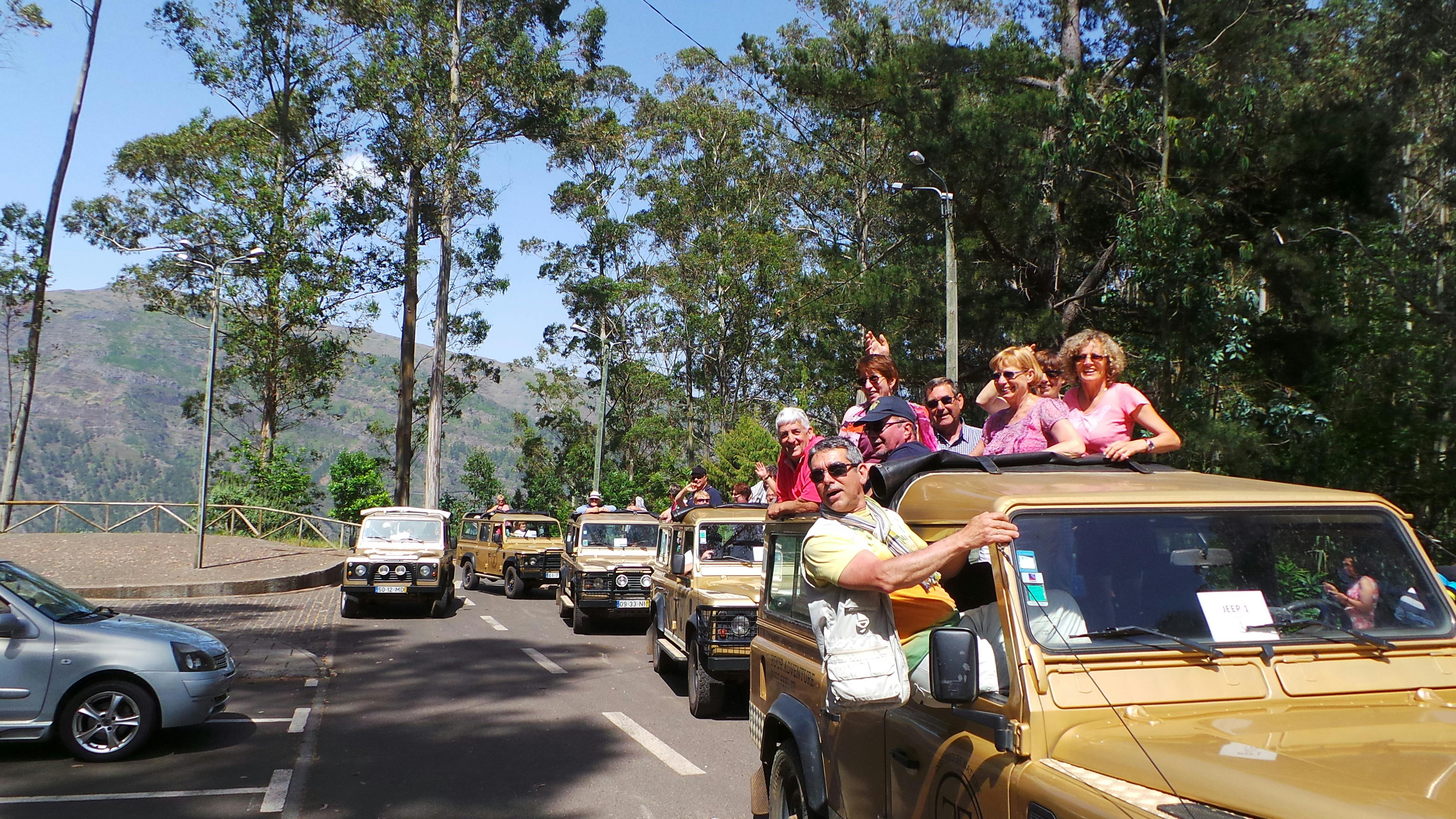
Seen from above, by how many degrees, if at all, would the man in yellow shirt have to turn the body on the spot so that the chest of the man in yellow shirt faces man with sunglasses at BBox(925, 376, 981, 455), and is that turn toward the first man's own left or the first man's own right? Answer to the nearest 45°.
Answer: approximately 135° to the first man's own left

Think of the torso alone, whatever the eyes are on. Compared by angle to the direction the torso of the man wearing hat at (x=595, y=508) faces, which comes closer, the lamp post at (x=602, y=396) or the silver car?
the silver car

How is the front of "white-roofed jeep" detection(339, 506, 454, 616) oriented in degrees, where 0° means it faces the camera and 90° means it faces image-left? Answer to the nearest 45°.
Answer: approximately 0°

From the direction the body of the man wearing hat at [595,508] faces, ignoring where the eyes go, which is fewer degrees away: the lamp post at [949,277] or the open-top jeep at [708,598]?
the open-top jeep

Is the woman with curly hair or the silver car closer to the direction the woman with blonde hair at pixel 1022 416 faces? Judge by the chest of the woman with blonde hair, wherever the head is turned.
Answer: the silver car

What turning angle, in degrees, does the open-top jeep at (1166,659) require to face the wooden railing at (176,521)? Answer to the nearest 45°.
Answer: approximately 180°

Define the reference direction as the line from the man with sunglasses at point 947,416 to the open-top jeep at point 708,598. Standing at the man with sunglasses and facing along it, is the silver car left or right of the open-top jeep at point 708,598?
left

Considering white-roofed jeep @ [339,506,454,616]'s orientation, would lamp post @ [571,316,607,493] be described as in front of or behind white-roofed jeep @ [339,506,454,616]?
behind

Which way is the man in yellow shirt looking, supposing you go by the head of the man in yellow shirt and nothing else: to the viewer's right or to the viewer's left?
to the viewer's left
